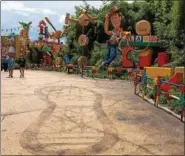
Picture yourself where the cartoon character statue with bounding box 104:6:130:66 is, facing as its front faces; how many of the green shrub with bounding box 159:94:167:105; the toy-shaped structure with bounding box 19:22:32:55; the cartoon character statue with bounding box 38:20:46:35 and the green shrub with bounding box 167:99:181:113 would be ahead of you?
2

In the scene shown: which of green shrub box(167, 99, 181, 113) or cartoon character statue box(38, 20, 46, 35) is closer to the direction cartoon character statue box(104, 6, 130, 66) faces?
the green shrub

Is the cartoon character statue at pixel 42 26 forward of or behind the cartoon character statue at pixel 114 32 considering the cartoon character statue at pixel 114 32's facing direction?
behind

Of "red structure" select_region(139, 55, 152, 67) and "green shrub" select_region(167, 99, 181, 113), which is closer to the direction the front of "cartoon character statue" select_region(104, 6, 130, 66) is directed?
the green shrub

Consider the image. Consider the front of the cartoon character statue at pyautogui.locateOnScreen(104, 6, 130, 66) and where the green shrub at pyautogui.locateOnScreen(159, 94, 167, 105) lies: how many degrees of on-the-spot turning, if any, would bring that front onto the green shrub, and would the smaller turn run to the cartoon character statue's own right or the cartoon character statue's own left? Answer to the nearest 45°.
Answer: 0° — it already faces it

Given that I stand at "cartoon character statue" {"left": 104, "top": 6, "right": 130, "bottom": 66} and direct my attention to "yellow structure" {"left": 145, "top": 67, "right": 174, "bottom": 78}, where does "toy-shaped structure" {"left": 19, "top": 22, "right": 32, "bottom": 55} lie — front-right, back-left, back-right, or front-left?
back-right

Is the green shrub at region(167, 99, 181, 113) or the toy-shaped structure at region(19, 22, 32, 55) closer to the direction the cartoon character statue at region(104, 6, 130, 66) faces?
the green shrub

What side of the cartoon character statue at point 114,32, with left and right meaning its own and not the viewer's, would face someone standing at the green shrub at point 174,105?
front

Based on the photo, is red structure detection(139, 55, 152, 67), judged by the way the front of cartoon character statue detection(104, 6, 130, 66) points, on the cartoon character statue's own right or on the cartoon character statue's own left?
on the cartoon character statue's own left

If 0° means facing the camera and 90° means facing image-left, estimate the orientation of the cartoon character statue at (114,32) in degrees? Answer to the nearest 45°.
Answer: approximately 0°

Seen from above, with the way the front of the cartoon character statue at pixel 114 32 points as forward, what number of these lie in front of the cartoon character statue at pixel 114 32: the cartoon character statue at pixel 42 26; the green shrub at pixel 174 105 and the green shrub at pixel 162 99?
2

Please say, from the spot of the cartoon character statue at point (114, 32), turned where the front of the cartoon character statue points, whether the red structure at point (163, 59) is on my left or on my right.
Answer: on my left
